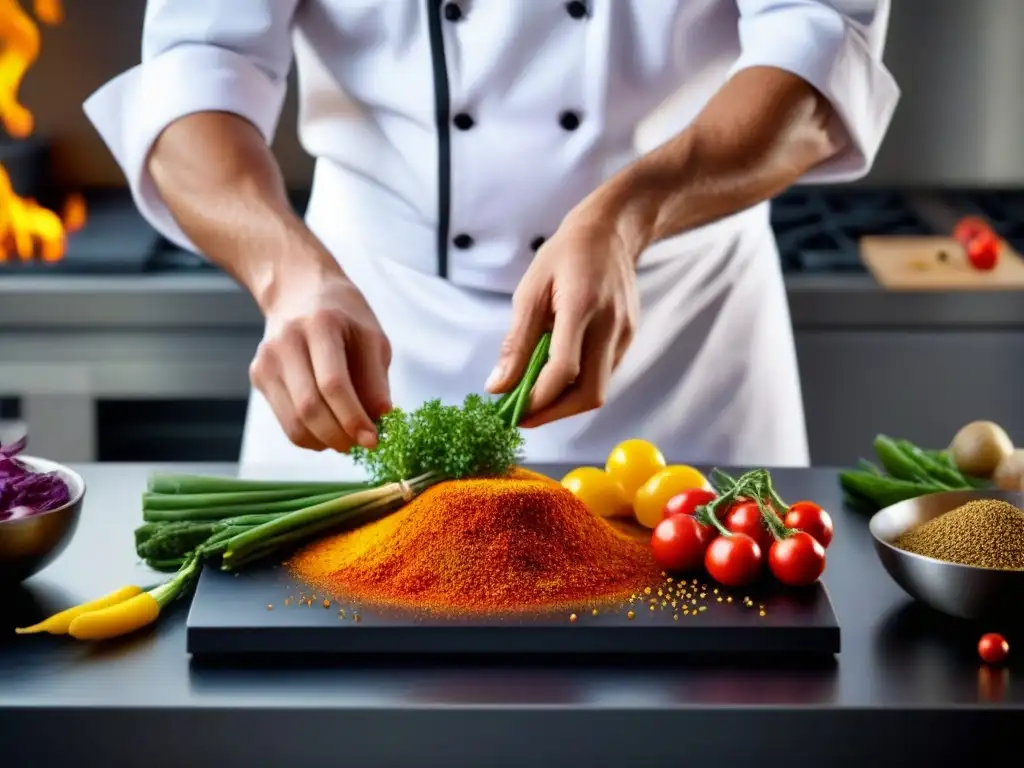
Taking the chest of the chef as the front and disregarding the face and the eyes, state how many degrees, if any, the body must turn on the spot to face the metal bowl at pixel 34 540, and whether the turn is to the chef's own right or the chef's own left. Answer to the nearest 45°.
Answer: approximately 45° to the chef's own right

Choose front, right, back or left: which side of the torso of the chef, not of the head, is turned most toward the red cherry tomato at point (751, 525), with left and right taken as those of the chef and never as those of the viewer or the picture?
front

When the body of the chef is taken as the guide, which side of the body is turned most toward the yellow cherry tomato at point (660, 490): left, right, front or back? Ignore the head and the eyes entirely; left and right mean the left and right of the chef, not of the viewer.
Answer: front

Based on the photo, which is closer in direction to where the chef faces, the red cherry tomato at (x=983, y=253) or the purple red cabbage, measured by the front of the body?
the purple red cabbage

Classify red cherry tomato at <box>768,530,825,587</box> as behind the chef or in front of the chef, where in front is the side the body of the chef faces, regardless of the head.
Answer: in front

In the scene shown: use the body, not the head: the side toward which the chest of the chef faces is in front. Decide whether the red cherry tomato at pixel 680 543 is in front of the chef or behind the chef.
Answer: in front

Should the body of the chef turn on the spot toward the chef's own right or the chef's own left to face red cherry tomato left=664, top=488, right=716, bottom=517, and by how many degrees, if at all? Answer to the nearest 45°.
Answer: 0° — they already face it

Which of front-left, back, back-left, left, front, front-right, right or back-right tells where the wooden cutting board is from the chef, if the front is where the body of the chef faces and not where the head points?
back-left

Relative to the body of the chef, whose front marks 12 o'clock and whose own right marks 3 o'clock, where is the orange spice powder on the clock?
The orange spice powder is roughly at 12 o'clock from the chef.

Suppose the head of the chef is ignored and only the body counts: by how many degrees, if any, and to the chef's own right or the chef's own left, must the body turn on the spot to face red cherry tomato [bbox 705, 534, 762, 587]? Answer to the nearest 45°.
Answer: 0° — they already face it

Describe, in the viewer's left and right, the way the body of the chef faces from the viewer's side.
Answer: facing the viewer

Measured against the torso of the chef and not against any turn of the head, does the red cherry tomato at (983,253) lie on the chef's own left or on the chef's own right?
on the chef's own left

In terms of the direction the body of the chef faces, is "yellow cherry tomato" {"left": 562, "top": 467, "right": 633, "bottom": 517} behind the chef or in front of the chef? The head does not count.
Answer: in front

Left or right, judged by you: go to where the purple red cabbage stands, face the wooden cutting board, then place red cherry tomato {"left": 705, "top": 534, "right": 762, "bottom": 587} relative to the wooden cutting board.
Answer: right
